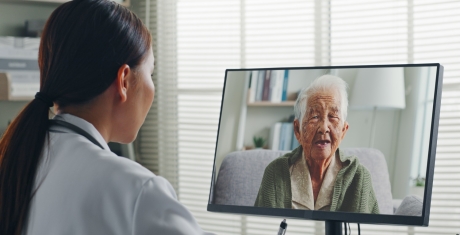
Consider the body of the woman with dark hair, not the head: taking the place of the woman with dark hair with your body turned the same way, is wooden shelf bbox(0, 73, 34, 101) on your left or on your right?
on your left

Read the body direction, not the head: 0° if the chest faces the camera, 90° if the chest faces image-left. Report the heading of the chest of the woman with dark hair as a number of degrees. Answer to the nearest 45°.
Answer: approximately 225°

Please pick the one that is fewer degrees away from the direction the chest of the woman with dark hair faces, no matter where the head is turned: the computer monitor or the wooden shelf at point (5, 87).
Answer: the computer monitor

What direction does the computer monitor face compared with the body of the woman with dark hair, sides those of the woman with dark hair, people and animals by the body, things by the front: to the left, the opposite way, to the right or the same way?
the opposite way

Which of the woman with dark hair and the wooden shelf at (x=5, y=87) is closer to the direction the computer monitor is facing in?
the woman with dark hair

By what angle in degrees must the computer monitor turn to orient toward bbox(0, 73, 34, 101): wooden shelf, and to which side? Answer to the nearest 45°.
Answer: approximately 90° to its right

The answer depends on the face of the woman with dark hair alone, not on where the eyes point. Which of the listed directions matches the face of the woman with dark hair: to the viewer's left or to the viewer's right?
to the viewer's right
